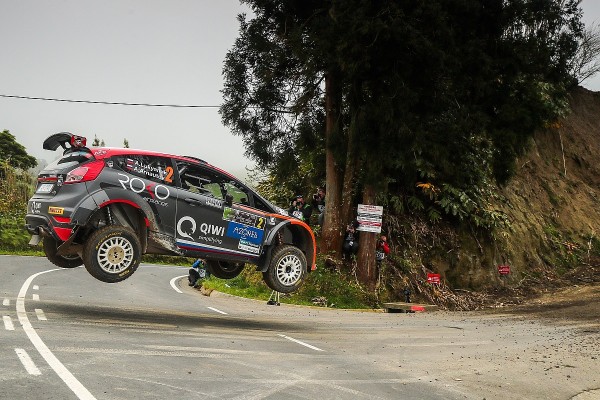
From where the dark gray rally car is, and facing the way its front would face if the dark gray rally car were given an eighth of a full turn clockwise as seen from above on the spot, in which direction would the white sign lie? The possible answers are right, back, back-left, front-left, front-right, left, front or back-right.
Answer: front-left

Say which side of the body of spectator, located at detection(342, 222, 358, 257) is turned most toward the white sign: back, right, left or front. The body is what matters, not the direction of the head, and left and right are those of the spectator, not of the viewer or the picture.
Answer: left

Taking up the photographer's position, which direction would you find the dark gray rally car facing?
facing away from the viewer and to the right of the viewer

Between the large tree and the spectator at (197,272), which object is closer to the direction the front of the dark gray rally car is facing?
the large tree

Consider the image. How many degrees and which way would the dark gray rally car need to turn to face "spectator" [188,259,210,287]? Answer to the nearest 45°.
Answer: approximately 45° to its left

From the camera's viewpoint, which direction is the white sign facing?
toward the camera

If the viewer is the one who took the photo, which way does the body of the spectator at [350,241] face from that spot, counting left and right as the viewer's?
facing the viewer and to the left of the viewer

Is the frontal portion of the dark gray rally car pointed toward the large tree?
yes

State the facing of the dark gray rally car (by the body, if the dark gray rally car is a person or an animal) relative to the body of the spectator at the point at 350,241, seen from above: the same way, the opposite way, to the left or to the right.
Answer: the opposite way
